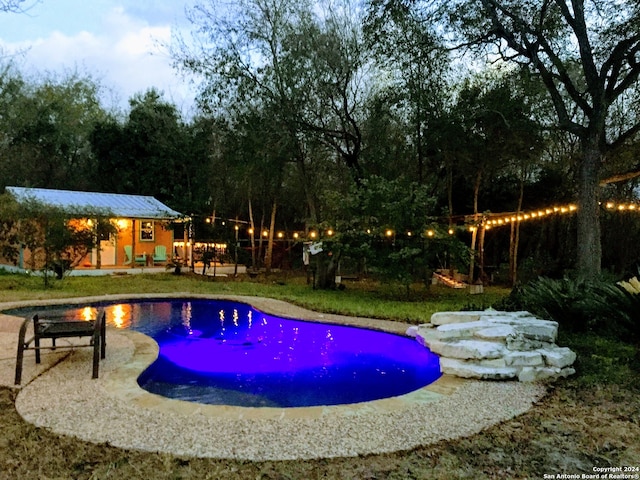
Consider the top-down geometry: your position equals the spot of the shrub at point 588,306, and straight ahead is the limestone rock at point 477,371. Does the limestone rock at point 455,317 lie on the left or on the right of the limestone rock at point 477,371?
right

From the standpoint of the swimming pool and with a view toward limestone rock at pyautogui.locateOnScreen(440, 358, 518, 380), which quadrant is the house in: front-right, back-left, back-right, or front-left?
back-left

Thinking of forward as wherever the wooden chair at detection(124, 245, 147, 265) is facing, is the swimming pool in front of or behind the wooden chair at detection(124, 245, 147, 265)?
in front

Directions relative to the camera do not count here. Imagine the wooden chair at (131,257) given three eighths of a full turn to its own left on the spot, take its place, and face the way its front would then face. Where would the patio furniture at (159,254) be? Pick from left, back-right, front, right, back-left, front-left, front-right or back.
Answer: right

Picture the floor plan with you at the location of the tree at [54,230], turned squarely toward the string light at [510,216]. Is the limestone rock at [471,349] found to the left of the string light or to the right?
right
